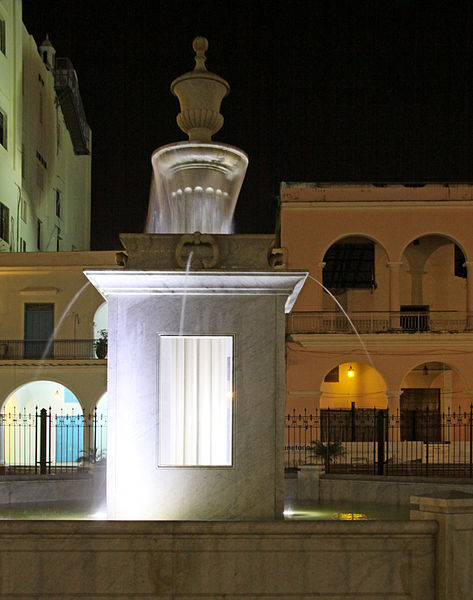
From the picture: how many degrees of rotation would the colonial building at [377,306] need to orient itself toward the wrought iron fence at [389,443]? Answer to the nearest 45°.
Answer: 0° — it already faces it

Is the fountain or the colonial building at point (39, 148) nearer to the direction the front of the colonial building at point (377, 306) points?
the fountain

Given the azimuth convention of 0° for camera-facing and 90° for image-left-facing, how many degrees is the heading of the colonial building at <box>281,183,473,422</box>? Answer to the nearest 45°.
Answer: approximately 0°

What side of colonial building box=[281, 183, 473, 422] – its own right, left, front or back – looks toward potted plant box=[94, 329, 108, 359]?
right

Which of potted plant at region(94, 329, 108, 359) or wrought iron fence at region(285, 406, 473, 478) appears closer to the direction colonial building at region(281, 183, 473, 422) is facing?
the wrought iron fence

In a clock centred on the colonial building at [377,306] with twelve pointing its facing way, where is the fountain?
The fountain is roughly at 12 o'clock from the colonial building.
